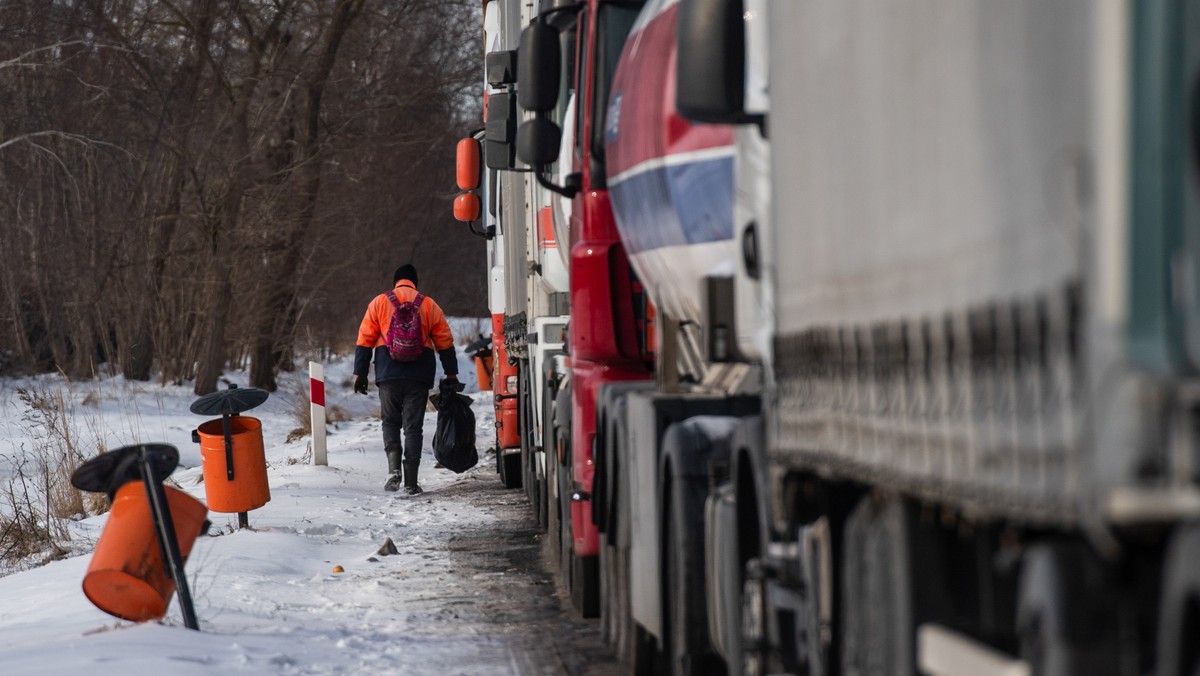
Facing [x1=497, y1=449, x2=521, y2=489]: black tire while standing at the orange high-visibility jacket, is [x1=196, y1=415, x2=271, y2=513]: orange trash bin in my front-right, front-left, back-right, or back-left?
back-right

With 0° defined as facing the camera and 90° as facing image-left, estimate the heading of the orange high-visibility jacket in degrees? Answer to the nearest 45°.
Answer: approximately 180°

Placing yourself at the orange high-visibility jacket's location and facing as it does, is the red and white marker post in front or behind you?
in front

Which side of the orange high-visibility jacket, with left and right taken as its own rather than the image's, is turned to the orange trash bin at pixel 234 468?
back

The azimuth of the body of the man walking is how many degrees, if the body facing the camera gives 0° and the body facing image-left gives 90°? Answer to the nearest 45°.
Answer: approximately 180°

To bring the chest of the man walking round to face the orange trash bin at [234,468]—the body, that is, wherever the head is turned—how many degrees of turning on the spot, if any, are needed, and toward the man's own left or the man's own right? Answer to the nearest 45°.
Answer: approximately 180°

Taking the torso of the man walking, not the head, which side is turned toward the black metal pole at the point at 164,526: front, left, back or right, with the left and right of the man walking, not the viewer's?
back

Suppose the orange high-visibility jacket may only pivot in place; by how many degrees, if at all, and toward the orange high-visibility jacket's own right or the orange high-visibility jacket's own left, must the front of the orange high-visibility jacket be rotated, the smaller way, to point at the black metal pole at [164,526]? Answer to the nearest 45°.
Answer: approximately 180°

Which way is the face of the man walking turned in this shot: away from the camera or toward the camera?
away from the camera

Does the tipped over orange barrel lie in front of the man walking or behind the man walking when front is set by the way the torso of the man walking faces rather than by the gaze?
behind
